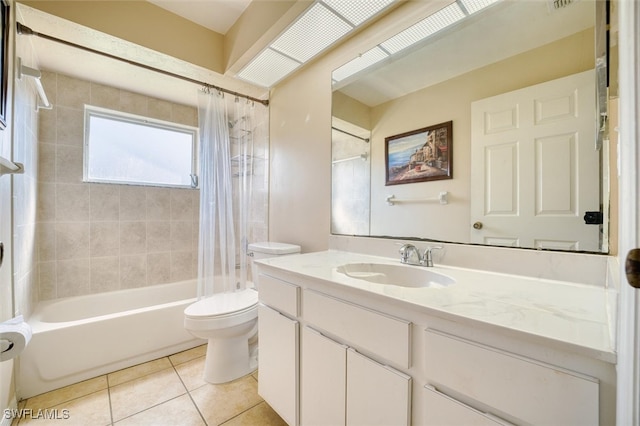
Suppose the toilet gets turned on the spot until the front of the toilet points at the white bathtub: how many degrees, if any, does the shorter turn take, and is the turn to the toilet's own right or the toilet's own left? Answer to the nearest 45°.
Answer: approximately 45° to the toilet's own right

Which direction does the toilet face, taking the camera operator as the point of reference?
facing the viewer and to the left of the viewer

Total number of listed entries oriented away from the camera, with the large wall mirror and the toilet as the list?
0

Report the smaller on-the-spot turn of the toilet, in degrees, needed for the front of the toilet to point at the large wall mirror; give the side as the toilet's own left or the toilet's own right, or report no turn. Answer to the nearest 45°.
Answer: approximately 90° to the toilet's own left

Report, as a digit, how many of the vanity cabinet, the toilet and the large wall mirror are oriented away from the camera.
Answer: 0

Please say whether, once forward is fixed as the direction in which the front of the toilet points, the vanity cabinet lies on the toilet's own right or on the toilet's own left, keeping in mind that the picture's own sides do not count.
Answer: on the toilet's own left

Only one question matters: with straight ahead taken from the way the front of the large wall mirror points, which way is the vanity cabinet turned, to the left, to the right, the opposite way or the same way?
the same way

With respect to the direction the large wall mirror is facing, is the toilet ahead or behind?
ahead

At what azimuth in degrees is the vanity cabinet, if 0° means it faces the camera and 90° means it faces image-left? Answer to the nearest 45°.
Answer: approximately 45°
